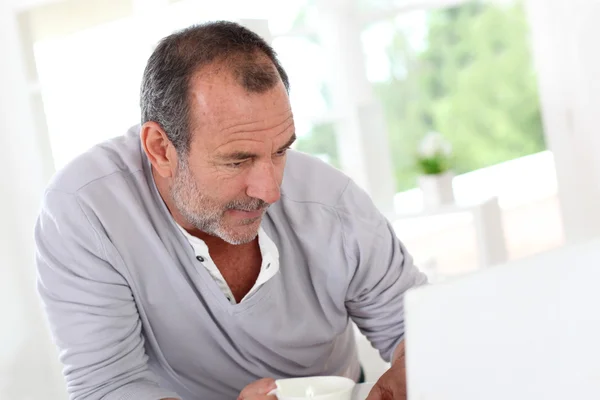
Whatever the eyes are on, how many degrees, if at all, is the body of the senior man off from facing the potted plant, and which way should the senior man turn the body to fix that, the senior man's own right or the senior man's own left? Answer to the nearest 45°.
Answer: approximately 90° to the senior man's own left

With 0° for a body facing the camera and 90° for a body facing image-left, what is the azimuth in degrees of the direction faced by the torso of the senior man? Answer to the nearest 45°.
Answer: approximately 315°

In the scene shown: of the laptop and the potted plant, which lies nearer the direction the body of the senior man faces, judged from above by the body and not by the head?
the laptop

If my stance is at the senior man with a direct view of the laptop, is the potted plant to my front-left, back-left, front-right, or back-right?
back-left
